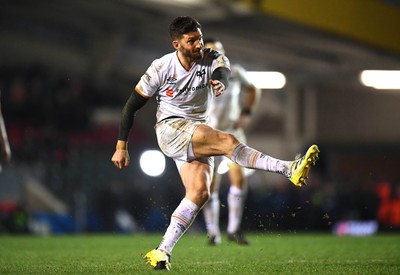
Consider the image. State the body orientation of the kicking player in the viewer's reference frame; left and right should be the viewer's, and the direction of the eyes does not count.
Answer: facing the viewer and to the right of the viewer

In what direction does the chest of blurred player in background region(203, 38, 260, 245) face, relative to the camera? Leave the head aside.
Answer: toward the camera

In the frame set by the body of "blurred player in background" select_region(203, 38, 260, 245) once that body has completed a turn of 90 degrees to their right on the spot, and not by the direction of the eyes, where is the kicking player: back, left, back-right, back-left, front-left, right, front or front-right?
left
